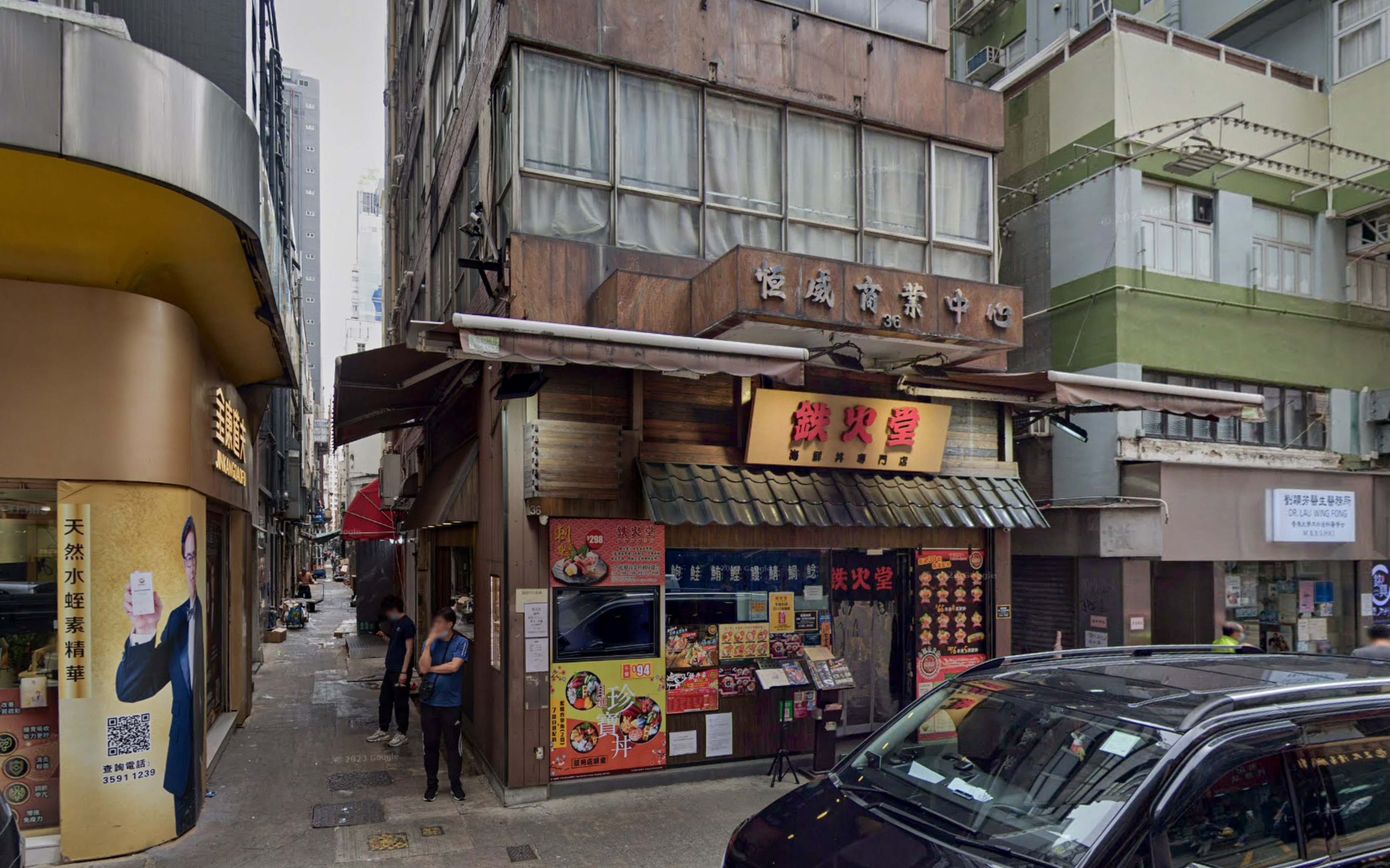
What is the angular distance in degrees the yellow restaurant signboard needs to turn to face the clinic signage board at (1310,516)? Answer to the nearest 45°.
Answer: approximately 90° to its left

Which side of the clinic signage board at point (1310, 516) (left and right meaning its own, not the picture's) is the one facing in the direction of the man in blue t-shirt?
right

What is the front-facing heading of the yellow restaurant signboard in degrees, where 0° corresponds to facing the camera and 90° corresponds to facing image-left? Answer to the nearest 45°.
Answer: approximately 315°

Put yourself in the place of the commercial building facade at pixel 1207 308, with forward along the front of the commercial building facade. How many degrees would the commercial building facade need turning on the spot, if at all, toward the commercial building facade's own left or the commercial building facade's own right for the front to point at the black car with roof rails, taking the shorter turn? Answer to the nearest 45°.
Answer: approximately 45° to the commercial building facade's own right

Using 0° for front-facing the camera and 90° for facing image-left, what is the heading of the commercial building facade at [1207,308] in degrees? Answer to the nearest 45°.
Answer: approximately 315°

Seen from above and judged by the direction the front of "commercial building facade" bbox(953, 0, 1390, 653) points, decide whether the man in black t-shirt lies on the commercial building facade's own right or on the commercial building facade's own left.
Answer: on the commercial building facade's own right

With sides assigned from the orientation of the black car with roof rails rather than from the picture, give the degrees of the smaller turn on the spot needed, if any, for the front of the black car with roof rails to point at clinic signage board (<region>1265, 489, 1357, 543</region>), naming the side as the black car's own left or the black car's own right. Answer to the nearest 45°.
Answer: approximately 135° to the black car's own right

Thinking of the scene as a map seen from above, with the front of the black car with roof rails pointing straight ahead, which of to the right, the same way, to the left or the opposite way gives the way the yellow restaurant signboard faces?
to the left
